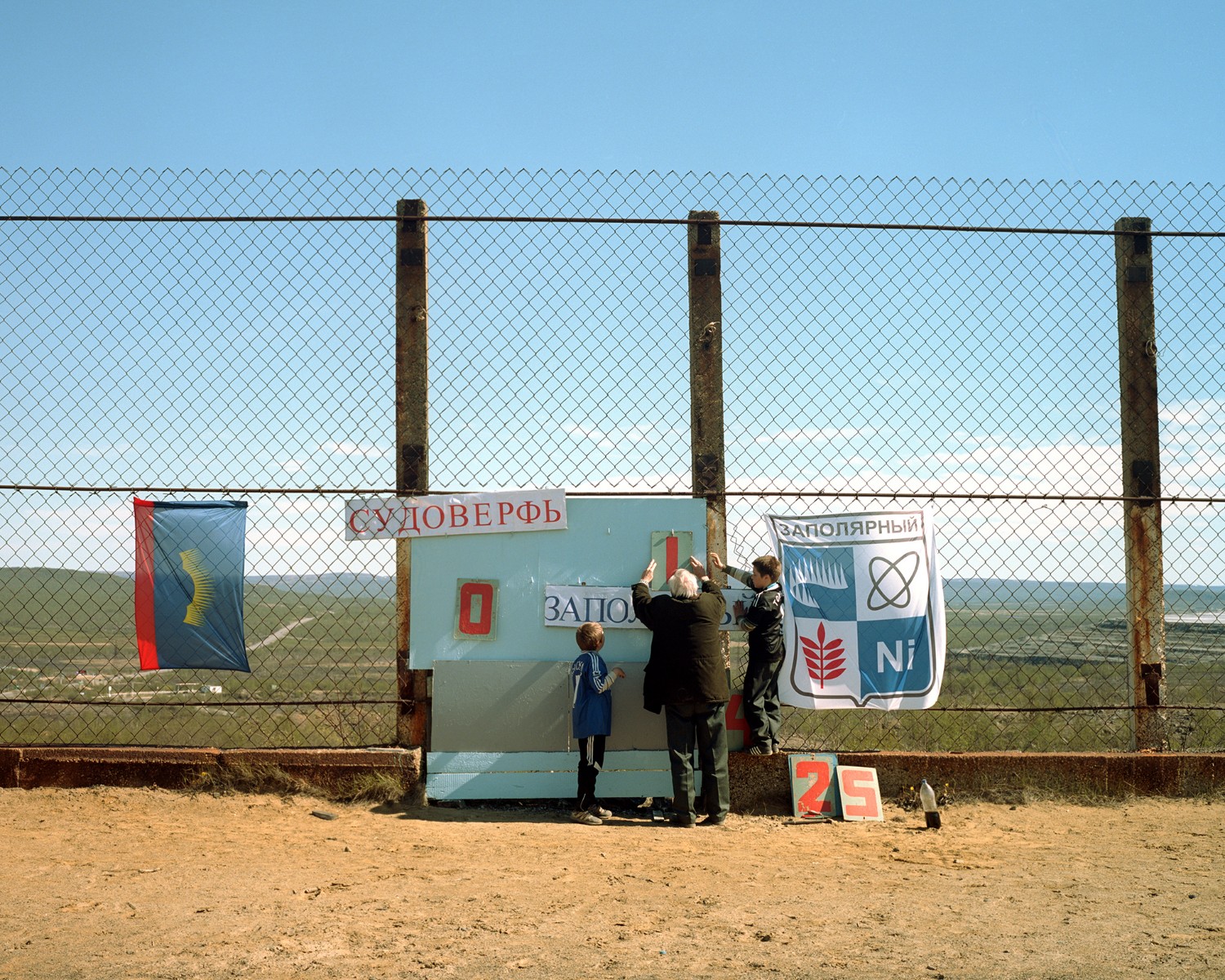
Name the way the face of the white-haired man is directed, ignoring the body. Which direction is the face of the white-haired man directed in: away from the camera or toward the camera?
away from the camera

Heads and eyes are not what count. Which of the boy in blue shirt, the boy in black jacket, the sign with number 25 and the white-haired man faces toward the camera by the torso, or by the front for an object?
the sign with number 25

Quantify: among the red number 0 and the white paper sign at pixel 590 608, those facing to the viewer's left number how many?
0

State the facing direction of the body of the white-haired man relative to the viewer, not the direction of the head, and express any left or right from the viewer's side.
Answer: facing away from the viewer

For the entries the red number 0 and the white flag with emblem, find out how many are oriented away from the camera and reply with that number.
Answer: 0

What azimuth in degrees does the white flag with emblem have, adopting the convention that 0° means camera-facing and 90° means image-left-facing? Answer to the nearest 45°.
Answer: approximately 0°
